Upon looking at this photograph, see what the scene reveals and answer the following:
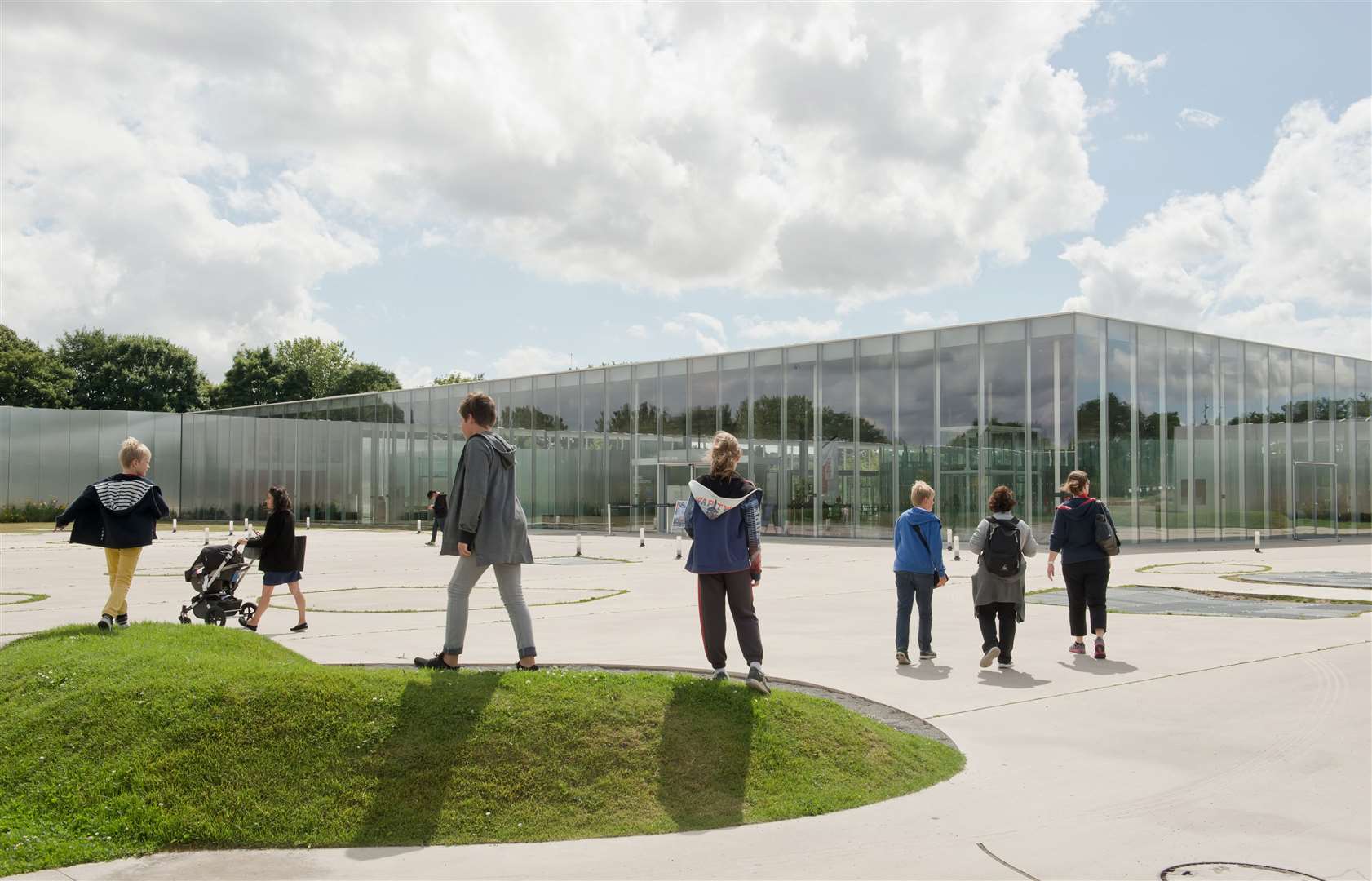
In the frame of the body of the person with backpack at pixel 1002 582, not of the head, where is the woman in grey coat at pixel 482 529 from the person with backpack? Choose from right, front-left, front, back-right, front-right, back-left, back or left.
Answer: back-left

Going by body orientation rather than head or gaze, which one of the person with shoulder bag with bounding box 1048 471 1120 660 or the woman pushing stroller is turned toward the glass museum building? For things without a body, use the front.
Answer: the person with shoulder bag

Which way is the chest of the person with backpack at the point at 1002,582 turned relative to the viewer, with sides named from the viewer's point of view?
facing away from the viewer

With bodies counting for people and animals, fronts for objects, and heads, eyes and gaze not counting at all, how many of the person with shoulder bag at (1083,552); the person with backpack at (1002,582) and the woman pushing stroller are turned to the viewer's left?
1

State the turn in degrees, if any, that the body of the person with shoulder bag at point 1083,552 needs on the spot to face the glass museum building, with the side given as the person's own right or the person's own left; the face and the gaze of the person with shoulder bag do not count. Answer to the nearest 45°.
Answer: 0° — they already face it

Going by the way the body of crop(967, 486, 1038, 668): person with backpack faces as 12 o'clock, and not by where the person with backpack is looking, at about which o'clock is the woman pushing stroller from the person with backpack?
The woman pushing stroller is roughly at 9 o'clock from the person with backpack.

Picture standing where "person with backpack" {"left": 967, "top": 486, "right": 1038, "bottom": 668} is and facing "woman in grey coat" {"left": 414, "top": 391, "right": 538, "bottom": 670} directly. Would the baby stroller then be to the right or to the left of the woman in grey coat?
right

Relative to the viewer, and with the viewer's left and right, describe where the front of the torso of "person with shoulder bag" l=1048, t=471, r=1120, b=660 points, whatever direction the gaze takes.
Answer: facing away from the viewer

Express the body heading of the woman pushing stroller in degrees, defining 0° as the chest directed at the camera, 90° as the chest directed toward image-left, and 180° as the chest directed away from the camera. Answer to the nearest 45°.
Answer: approximately 90°

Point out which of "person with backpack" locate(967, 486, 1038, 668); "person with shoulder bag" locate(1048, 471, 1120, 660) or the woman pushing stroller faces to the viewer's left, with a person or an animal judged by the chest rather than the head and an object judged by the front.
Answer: the woman pushing stroller
